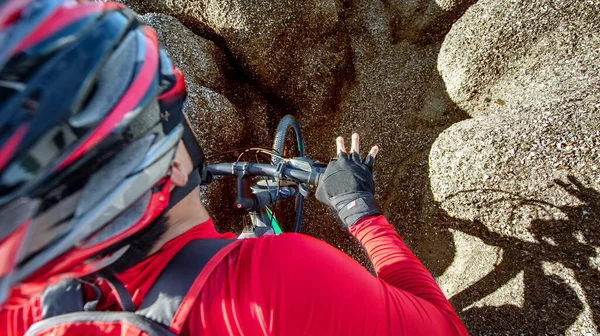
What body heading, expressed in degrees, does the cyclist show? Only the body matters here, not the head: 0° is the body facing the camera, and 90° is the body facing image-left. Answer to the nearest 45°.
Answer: approximately 180°

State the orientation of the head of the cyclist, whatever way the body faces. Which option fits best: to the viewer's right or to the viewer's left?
to the viewer's right
